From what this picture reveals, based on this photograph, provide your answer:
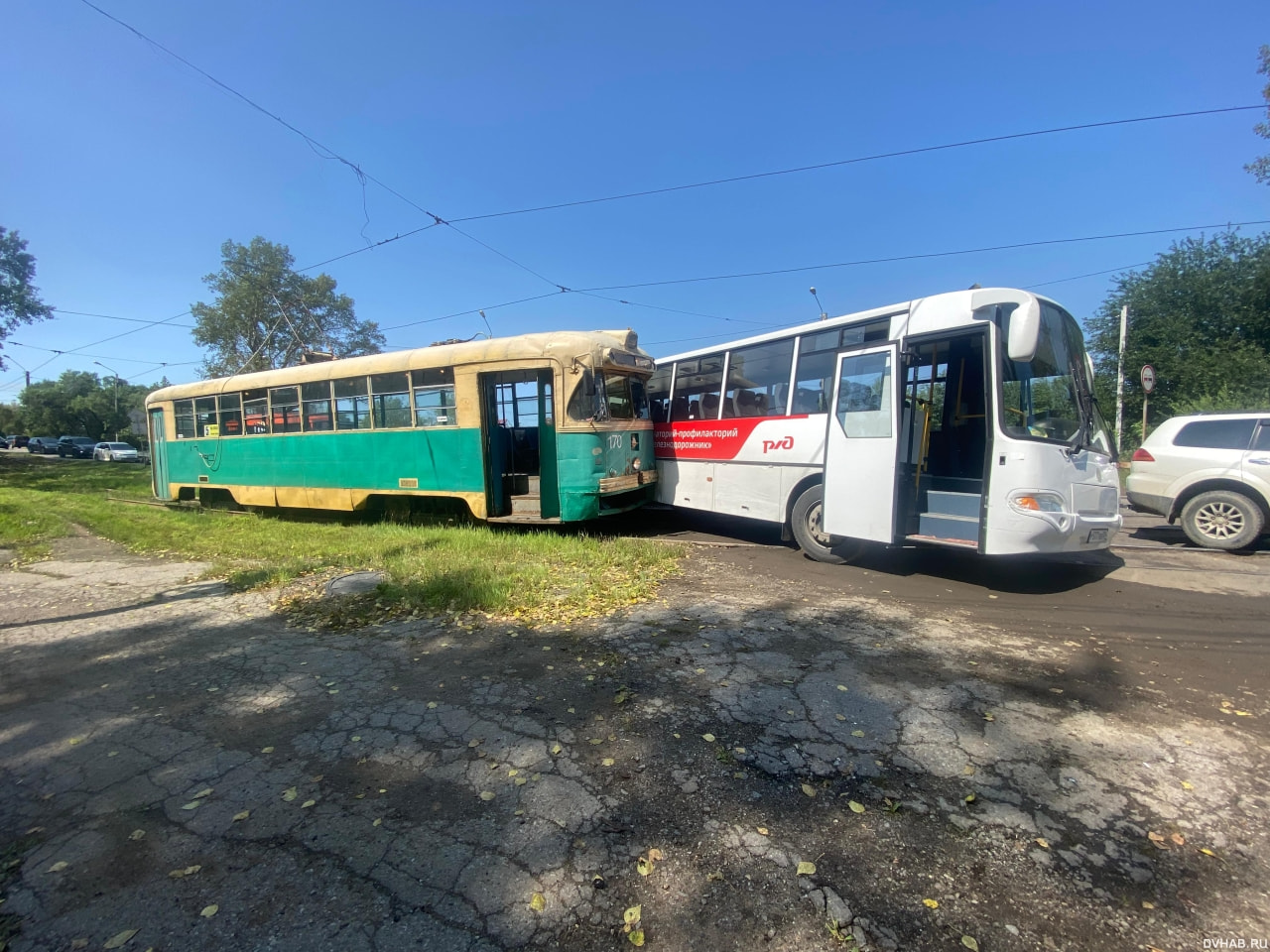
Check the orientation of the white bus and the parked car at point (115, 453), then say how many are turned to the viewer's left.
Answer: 0

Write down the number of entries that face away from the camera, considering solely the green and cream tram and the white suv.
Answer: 0

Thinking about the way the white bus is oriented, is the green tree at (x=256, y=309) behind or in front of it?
behind

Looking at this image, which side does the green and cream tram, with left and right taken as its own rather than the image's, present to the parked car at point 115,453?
back

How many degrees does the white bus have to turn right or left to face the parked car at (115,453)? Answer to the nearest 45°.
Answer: approximately 135° to its right

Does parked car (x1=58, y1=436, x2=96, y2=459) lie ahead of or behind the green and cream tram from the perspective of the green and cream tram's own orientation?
behind

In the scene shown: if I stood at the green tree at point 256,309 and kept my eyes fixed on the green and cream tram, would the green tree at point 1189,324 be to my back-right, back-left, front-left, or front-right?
front-left

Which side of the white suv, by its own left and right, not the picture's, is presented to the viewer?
right

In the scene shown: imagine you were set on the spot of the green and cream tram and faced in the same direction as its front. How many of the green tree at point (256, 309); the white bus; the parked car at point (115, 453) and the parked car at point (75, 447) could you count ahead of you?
1

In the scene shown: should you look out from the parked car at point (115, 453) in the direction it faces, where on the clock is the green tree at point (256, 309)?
The green tree is roughly at 12 o'clock from the parked car.

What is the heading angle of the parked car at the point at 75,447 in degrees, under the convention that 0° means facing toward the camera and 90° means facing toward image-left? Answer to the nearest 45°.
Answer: approximately 315°

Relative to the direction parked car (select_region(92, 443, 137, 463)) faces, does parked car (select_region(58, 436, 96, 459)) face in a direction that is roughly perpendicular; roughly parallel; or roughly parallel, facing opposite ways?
roughly parallel

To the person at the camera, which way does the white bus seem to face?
facing the viewer and to the right of the viewer

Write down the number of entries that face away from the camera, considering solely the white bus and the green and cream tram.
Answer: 0

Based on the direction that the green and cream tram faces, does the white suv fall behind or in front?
in front

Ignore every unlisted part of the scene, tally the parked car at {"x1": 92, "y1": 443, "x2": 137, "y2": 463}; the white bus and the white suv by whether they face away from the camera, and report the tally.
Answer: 0

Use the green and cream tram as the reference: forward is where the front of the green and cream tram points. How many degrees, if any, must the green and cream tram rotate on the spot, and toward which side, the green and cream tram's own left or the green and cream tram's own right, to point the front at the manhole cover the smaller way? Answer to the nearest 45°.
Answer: approximately 90° to the green and cream tram's own right
